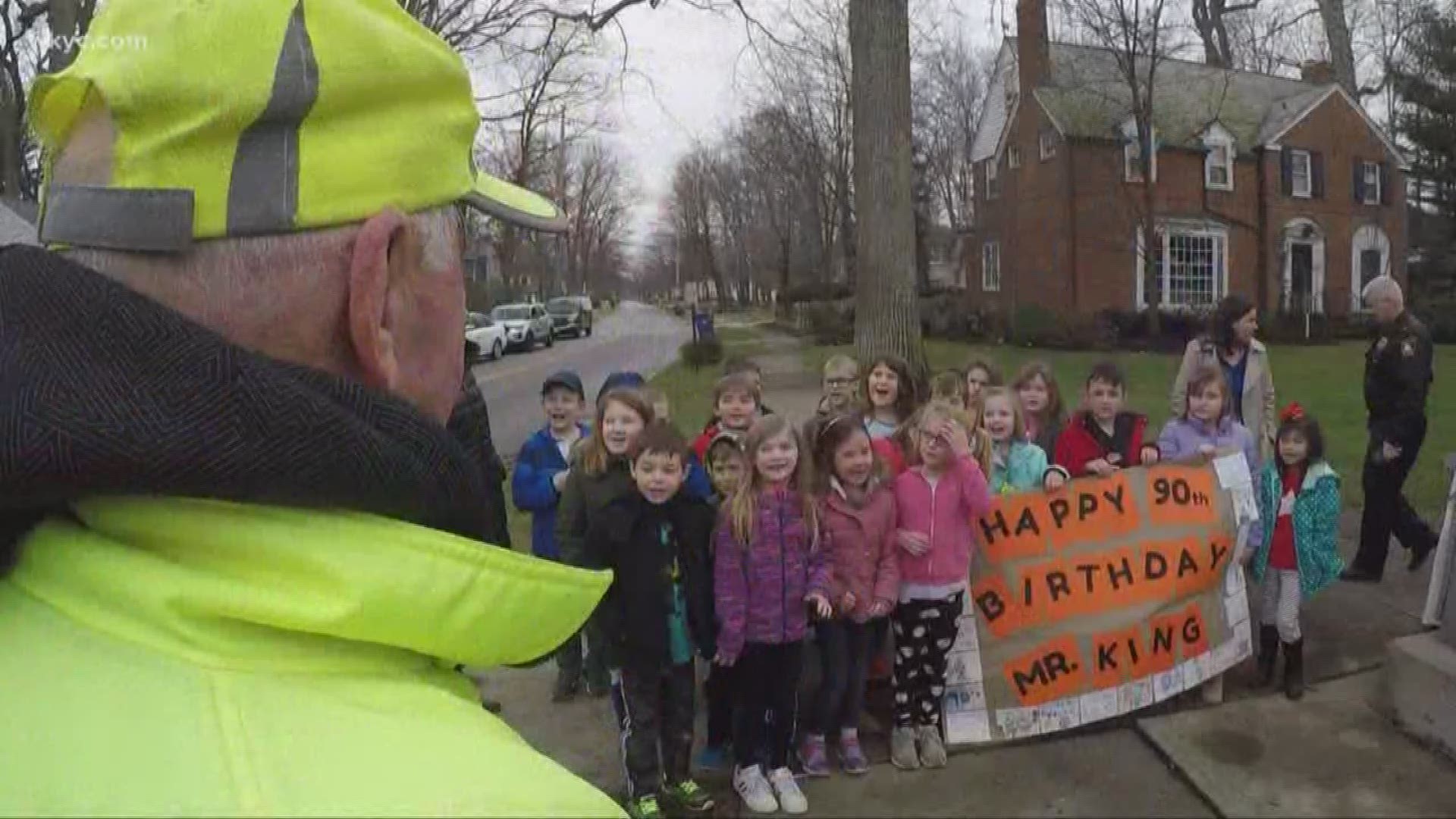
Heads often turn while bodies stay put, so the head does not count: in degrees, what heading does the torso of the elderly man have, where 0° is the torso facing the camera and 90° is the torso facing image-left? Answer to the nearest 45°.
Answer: approximately 225°

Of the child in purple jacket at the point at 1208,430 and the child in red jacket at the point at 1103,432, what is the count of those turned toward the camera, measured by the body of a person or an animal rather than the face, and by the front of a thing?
2

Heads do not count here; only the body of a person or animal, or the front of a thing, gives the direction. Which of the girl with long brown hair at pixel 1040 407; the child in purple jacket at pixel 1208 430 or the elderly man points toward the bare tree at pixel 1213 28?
the elderly man

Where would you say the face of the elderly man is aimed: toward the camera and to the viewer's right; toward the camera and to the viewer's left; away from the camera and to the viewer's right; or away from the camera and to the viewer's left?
away from the camera and to the viewer's right

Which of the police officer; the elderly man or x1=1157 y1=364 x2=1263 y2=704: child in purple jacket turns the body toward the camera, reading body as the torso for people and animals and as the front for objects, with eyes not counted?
the child in purple jacket

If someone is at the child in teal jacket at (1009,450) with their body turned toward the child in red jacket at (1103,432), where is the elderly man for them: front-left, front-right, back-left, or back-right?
back-right

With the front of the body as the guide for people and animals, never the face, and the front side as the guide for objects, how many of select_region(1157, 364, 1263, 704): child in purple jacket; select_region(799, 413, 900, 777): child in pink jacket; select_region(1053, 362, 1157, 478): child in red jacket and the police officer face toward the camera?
3

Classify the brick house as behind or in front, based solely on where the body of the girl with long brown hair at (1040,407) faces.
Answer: behind

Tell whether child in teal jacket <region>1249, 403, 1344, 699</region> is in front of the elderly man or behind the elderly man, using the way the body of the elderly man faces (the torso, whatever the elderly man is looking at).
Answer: in front

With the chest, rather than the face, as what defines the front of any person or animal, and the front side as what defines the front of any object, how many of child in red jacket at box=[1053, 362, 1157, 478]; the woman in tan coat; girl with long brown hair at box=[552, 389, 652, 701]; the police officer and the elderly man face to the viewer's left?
1

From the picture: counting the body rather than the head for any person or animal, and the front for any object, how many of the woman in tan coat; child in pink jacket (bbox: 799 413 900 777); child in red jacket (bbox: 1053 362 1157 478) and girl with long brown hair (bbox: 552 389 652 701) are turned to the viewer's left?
0

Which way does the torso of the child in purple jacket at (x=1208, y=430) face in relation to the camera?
toward the camera

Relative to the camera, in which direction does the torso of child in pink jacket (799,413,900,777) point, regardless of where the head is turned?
toward the camera

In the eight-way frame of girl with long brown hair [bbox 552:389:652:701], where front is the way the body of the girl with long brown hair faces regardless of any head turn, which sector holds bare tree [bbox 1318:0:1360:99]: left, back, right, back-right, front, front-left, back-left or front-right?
left

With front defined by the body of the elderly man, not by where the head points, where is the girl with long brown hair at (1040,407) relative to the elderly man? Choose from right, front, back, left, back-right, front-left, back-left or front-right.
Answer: front
